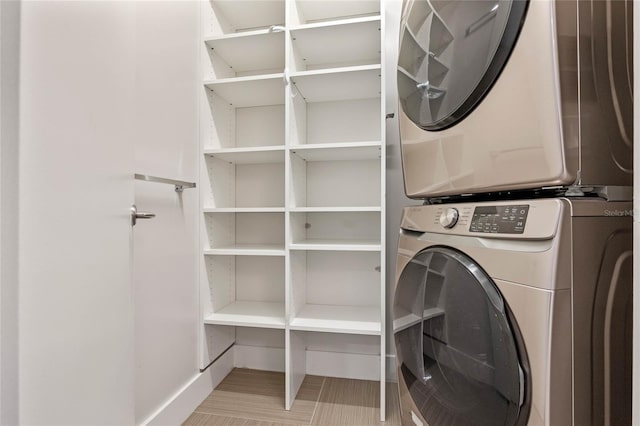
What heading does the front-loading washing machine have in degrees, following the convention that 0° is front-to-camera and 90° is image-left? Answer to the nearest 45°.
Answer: approximately 45°

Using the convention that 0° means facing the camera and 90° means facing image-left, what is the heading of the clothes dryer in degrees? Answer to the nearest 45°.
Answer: approximately 45°

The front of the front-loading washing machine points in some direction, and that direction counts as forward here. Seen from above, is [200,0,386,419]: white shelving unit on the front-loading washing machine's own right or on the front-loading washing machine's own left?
on the front-loading washing machine's own right

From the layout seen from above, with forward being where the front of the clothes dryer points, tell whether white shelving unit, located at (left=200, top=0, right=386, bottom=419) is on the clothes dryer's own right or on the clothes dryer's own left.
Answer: on the clothes dryer's own right
